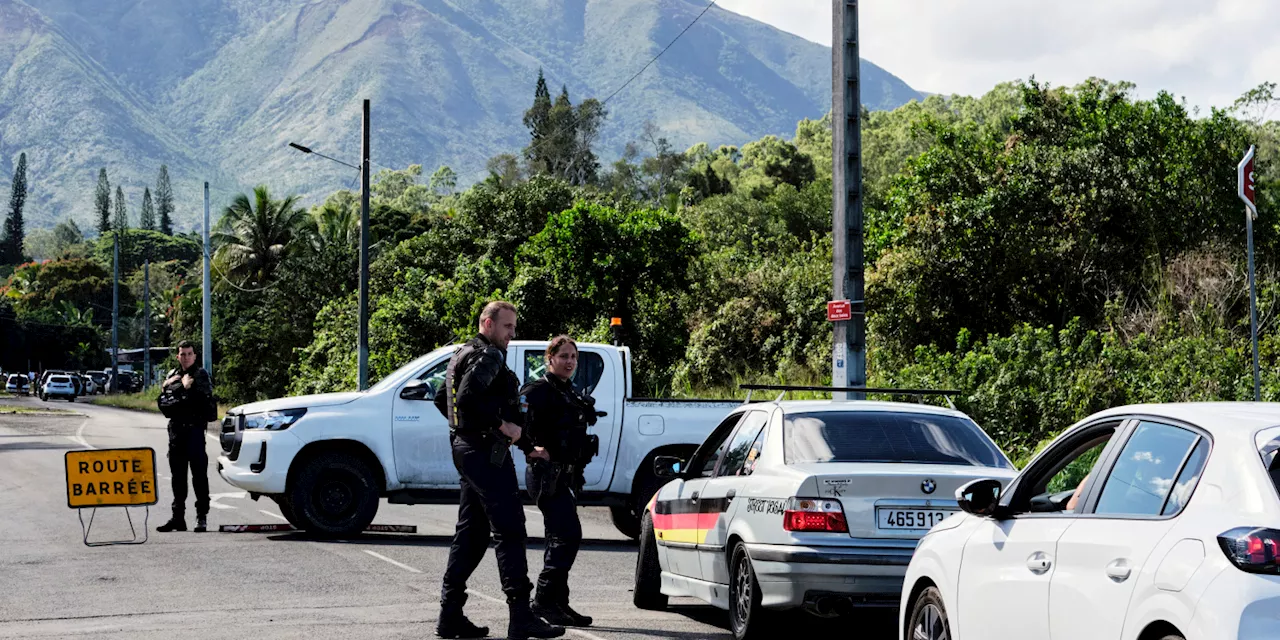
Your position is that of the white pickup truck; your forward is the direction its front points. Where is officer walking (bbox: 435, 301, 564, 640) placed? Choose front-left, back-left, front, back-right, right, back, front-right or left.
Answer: left

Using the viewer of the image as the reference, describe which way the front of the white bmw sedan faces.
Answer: facing away from the viewer and to the left of the viewer

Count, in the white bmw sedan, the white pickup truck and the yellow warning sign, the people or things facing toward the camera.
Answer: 1

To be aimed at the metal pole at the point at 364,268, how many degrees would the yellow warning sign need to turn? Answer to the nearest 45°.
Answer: approximately 180°

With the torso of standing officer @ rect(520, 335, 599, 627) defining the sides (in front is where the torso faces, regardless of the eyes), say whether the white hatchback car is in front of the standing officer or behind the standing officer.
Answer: in front

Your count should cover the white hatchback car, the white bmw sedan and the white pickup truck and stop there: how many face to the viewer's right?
0

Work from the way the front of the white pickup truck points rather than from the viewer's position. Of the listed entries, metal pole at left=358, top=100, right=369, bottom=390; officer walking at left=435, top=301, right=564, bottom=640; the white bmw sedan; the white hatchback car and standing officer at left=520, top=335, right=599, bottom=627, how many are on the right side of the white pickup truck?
1

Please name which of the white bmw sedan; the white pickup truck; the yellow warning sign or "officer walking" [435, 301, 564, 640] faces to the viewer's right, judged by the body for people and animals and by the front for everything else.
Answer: the officer walking

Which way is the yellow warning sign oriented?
toward the camera

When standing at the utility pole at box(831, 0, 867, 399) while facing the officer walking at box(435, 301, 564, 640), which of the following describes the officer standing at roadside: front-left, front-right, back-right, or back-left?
front-right

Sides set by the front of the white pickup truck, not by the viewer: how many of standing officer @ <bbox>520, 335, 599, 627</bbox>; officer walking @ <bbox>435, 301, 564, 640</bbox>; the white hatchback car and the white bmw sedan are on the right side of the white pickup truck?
0

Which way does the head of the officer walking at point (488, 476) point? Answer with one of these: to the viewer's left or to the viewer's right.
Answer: to the viewer's right

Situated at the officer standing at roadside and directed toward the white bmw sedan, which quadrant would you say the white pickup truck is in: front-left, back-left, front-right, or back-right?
front-left

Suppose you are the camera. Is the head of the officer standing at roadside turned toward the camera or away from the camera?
toward the camera

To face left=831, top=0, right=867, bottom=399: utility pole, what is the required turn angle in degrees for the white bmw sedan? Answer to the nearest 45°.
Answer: approximately 45° to its right

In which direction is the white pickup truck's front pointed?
to the viewer's left

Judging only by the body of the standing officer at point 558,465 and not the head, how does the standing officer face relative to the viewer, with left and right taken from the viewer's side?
facing the viewer and to the right of the viewer
